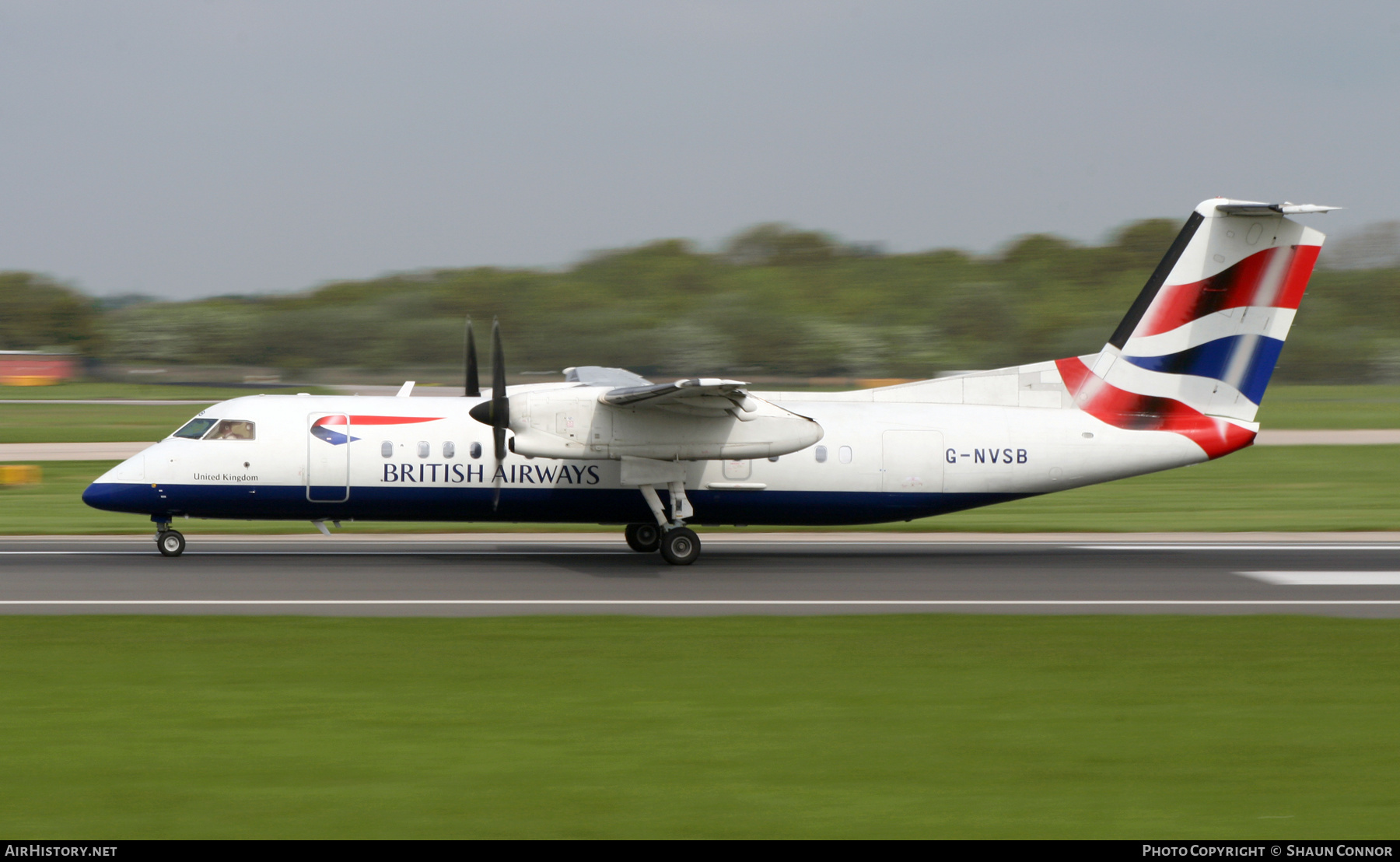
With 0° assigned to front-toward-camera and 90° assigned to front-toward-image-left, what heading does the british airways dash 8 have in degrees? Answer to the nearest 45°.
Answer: approximately 90°
